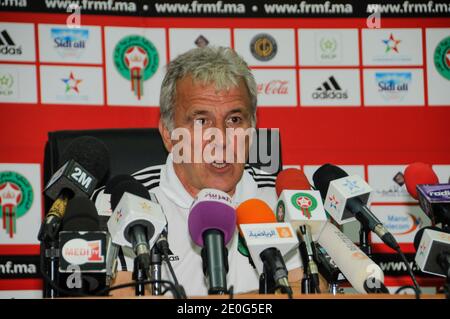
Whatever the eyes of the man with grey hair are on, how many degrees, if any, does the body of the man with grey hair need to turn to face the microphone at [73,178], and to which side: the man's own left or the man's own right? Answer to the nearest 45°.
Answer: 0° — they already face it

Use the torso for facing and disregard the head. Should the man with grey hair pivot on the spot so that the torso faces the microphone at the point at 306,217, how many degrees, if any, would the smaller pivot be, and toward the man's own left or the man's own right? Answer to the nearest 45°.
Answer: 0° — they already face it

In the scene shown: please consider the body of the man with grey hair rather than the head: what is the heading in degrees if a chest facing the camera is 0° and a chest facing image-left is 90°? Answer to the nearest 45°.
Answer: approximately 0°

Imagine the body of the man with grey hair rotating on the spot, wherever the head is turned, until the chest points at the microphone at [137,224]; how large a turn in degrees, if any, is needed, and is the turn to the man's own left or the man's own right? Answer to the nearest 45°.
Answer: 0° — they already face it

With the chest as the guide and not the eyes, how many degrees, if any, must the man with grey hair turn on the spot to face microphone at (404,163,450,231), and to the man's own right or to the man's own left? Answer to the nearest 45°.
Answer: approximately 45° to the man's own left

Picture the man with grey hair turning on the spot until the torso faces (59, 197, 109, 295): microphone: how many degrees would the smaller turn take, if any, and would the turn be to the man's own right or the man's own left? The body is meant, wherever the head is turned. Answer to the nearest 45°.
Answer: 0° — they already face it

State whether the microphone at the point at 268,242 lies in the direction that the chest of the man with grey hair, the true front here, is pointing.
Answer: yes

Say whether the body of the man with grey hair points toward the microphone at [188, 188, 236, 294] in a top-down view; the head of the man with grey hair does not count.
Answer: yes
